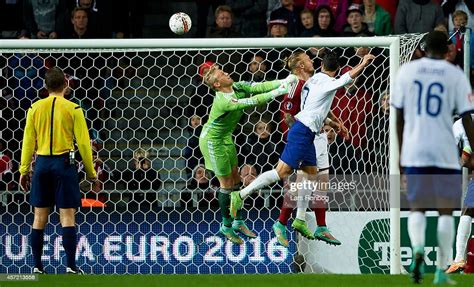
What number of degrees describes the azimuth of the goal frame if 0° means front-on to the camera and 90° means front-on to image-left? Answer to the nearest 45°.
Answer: approximately 0°

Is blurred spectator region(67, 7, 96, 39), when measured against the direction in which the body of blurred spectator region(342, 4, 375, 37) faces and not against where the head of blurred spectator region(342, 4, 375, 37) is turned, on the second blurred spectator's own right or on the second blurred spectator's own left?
on the second blurred spectator's own right

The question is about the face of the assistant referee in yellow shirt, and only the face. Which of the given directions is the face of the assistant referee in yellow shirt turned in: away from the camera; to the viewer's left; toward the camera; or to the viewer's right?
away from the camera

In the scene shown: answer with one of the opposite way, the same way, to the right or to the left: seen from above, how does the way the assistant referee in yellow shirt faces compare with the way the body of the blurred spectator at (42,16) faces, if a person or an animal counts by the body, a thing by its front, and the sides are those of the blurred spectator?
the opposite way
